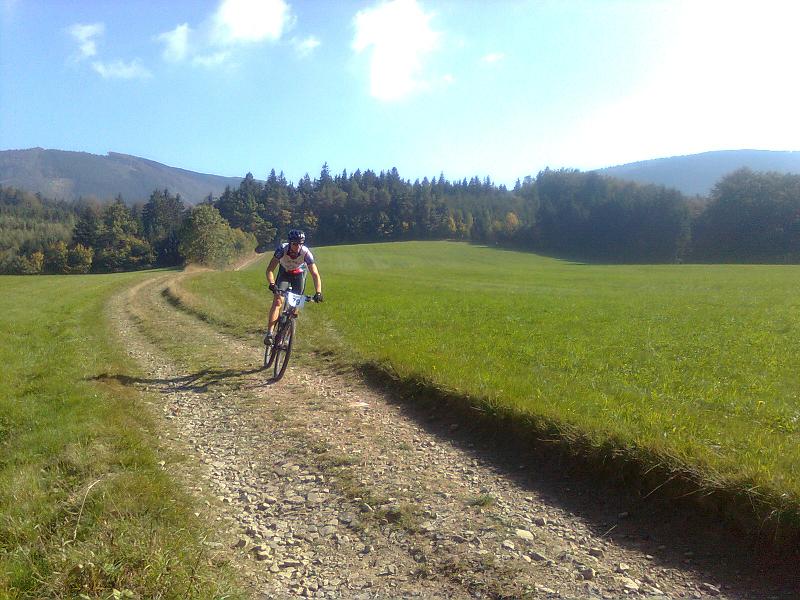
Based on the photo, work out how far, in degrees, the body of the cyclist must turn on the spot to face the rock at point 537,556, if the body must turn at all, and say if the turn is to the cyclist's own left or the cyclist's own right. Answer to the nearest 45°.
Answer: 0° — they already face it

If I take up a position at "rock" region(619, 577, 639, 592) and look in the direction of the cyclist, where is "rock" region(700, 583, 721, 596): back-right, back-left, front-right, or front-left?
back-right

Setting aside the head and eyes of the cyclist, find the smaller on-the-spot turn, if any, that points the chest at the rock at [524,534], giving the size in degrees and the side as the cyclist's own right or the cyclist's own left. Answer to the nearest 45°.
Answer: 0° — they already face it

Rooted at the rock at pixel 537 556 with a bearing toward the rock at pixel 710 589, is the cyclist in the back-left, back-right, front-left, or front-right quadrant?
back-left

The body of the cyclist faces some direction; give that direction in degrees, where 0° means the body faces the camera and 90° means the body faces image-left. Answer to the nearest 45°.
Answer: approximately 0°
